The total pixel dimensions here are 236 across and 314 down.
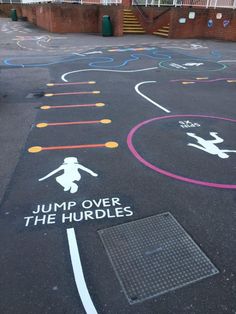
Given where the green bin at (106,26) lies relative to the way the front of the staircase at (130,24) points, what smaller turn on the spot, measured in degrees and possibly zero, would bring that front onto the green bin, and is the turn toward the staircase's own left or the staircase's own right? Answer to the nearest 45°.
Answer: approximately 45° to the staircase's own right

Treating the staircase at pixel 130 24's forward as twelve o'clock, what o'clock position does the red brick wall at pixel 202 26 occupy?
The red brick wall is roughly at 10 o'clock from the staircase.

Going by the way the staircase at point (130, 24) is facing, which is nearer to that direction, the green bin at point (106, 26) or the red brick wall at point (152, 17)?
the green bin

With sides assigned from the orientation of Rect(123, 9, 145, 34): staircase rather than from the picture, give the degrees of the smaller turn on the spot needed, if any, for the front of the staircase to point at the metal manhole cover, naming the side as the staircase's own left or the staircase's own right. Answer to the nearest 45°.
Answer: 0° — it already faces it

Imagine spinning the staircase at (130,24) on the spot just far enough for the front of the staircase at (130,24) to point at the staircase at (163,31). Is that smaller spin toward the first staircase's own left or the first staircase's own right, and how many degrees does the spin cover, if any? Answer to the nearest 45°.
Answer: approximately 45° to the first staircase's own left

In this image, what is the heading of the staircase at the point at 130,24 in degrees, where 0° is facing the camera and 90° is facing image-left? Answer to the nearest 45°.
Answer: approximately 0°

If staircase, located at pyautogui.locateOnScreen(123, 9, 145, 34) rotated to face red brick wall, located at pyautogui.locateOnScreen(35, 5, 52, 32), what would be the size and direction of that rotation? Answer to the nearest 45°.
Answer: approximately 90° to its right

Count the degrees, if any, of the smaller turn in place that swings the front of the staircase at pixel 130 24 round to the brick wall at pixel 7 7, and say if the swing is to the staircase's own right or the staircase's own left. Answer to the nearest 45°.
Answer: approximately 135° to the staircase's own right

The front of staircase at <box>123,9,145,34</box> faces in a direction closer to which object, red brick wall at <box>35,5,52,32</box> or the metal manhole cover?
the metal manhole cover
